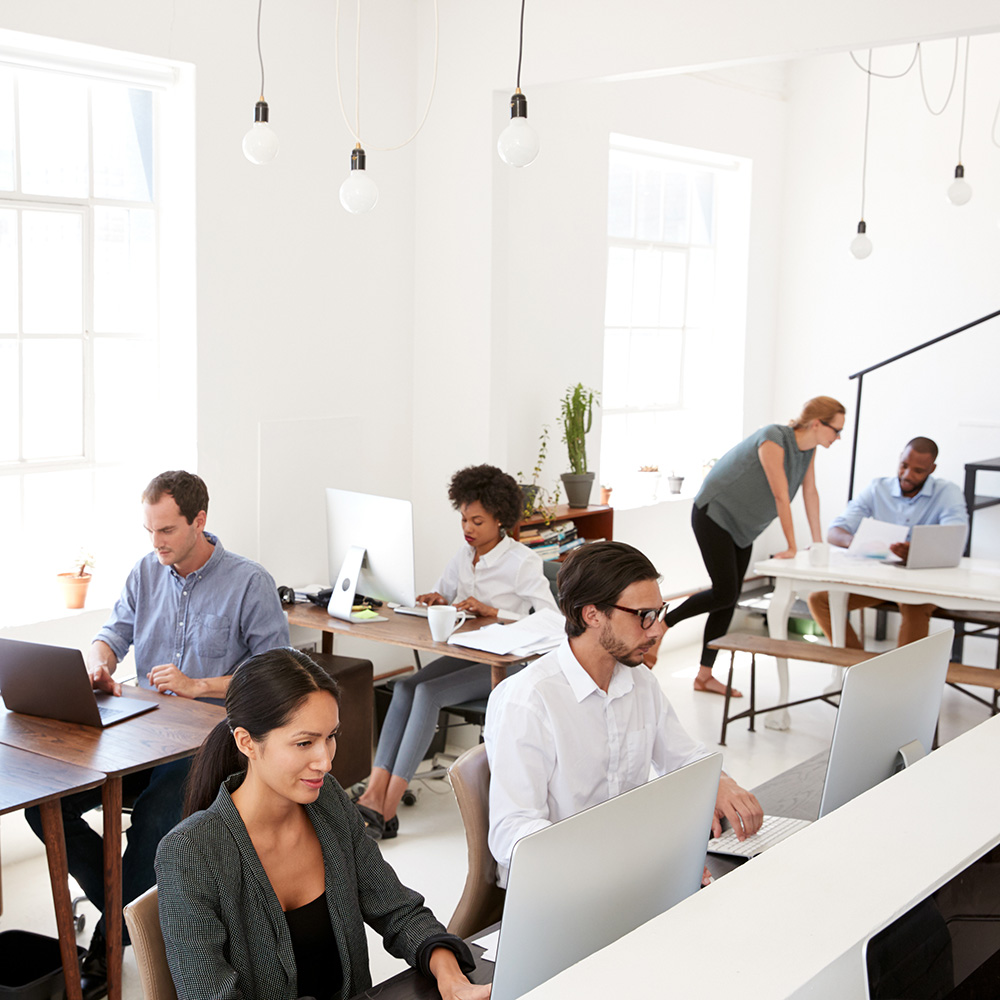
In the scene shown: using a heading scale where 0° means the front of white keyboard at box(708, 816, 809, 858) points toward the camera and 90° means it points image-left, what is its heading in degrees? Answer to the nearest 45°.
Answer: approximately 135°

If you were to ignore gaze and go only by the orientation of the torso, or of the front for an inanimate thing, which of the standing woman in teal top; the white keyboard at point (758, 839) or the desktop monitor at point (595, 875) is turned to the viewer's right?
the standing woman in teal top

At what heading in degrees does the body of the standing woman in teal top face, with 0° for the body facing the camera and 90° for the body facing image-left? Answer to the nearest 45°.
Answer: approximately 270°

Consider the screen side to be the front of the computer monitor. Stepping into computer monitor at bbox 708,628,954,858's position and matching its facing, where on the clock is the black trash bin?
The black trash bin is roughly at 11 o'clock from the computer monitor.

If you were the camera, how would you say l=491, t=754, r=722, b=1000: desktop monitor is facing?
facing away from the viewer and to the left of the viewer

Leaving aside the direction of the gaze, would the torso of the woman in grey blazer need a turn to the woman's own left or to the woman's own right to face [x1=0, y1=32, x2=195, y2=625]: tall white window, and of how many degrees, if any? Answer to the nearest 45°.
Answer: approximately 135° to the woman's own left

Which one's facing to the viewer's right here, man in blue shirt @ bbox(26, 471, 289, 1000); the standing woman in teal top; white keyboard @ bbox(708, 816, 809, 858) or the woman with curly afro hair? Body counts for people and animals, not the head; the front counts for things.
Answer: the standing woman in teal top

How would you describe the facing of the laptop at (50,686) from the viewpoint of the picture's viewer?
facing away from the viewer and to the right of the viewer

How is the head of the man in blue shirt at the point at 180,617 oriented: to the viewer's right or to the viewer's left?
to the viewer's left

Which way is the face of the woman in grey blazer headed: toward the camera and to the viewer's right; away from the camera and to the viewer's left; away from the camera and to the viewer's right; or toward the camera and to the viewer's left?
toward the camera and to the viewer's right

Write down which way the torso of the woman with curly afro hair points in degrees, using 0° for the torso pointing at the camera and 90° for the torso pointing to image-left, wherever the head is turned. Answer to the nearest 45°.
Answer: approximately 45°

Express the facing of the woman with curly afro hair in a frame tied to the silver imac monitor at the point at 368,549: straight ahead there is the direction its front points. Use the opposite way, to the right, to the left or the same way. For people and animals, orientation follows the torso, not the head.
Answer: the opposite way

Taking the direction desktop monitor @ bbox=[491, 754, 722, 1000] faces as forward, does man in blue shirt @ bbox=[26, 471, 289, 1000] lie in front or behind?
in front

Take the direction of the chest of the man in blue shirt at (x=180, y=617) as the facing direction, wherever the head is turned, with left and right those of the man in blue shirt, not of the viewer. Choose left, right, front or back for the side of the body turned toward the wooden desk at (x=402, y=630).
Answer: back

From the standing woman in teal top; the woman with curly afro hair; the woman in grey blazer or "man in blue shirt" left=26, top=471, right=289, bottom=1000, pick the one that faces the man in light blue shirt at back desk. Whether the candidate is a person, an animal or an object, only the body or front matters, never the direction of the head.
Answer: the standing woman in teal top
